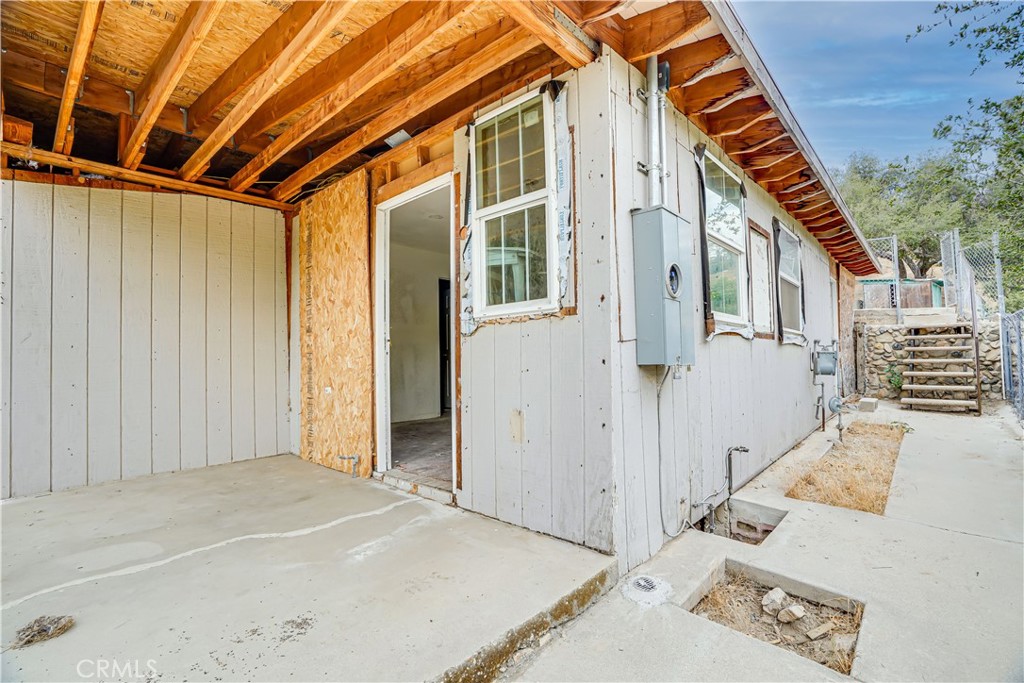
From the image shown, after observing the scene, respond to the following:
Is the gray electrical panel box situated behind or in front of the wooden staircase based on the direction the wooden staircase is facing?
in front

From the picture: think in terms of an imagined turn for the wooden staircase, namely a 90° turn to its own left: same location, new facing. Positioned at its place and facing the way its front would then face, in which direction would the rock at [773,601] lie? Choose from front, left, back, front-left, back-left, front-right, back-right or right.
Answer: right

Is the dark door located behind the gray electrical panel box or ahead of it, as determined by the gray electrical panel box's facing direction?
behind

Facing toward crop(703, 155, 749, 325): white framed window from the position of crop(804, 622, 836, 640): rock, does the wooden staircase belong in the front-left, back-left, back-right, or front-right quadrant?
front-right

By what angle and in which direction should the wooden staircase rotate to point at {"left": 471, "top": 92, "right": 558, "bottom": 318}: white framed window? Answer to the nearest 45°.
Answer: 0° — it already faces it

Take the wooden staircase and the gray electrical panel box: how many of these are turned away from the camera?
0

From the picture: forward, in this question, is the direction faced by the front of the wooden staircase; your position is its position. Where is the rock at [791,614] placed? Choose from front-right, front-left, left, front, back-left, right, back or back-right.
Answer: front

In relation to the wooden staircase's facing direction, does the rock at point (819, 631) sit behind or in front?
in front

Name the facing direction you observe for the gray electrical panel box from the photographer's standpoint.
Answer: facing the viewer and to the right of the viewer

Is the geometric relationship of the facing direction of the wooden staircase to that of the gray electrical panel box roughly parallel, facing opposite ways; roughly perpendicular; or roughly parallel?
roughly perpendicular

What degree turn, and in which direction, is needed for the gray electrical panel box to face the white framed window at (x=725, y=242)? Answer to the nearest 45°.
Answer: approximately 135° to its left

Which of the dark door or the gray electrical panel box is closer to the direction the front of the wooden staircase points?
the gray electrical panel box

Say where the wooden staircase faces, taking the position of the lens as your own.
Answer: facing the viewer

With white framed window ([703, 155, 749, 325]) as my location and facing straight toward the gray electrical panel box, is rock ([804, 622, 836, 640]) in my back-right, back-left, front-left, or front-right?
front-left
